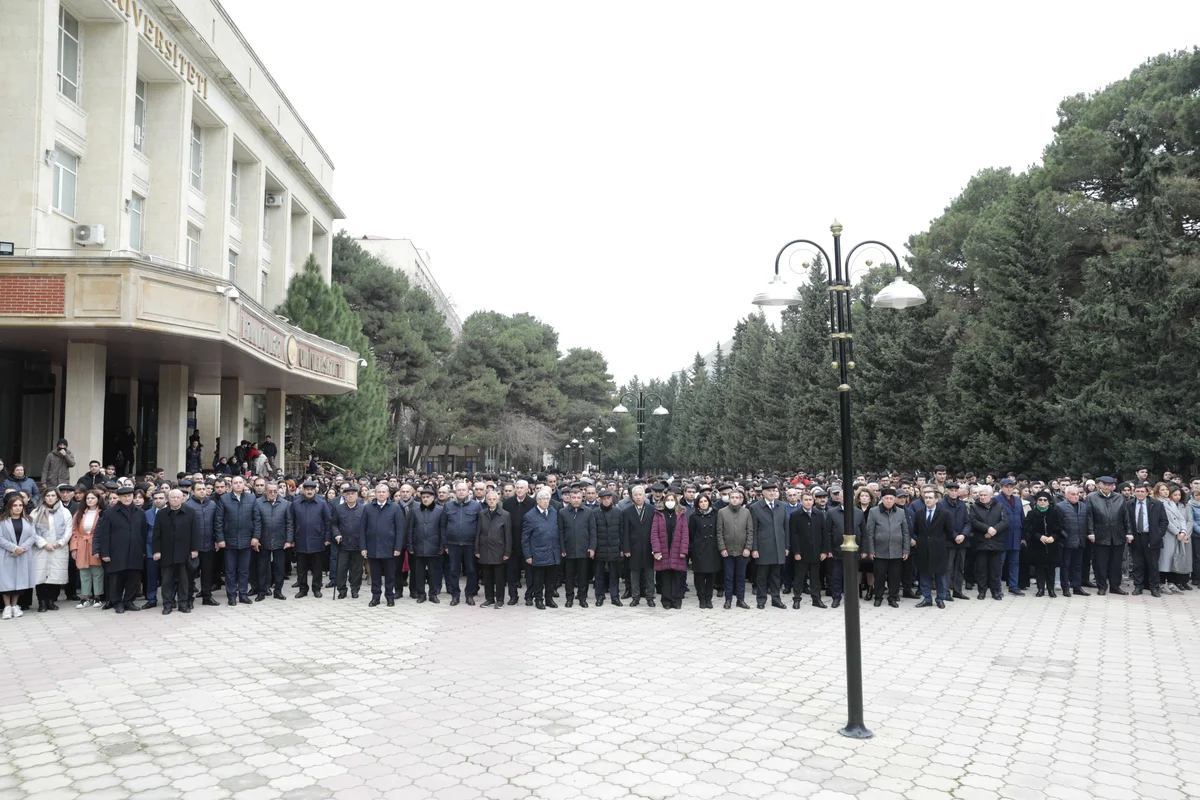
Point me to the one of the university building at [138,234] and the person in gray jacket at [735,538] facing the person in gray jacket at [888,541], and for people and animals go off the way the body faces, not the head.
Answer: the university building

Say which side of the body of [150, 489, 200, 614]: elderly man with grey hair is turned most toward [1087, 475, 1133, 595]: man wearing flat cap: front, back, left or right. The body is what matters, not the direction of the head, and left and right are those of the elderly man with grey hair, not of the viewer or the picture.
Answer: left

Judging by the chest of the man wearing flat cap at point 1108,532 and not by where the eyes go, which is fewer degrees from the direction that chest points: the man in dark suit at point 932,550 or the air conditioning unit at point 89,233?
the man in dark suit

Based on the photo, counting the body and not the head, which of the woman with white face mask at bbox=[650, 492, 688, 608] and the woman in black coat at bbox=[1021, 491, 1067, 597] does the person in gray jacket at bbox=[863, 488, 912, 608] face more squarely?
the woman with white face mask

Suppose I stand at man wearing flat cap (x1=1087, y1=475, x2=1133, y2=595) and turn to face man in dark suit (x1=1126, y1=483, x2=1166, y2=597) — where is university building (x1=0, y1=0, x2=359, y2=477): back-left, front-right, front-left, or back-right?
back-left

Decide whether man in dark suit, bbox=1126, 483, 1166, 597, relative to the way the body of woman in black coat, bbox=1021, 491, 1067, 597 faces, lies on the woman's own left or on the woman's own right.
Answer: on the woman's own left

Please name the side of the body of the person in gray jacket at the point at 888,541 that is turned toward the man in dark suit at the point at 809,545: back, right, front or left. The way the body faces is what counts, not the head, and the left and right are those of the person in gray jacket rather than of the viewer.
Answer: right

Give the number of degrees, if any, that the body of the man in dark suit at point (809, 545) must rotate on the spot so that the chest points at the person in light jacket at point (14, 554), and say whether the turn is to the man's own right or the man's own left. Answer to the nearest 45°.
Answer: approximately 90° to the man's own right
